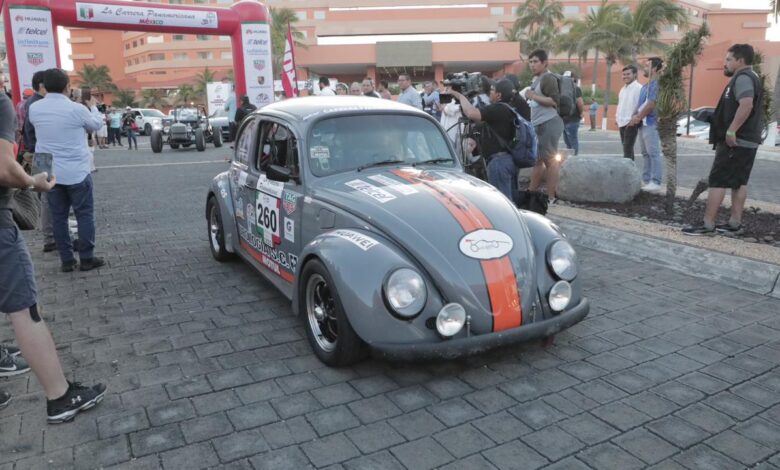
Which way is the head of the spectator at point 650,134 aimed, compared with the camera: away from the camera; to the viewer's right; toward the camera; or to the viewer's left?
to the viewer's left

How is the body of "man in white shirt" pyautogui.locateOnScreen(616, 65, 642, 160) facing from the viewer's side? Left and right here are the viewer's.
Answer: facing the viewer and to the left of the viewer

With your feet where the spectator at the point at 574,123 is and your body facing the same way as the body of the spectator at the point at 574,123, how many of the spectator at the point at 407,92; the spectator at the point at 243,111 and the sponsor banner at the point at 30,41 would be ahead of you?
3

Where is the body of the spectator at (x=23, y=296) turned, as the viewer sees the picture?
to the viewer's right

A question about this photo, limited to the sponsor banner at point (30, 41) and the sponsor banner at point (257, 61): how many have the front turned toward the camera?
2

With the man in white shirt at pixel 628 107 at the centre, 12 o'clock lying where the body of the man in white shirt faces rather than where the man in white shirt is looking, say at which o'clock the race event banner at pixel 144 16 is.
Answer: The race event banner is roughly at 2 o'clock from the man in white shirt.

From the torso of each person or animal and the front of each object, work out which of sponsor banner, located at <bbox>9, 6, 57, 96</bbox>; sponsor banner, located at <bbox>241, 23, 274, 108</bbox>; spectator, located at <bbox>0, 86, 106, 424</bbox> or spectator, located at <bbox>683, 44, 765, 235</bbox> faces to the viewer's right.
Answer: spectator, located at <bbox>0, 86, 106, 424</bbox>

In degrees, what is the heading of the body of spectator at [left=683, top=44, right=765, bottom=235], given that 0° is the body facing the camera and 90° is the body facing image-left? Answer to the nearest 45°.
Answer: approximately 90°

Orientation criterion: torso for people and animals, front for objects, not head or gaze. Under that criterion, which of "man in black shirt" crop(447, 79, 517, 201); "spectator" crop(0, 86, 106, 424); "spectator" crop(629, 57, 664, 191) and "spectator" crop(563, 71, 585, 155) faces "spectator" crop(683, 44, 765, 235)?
"spectator" crop(0, 86, 106, 424)

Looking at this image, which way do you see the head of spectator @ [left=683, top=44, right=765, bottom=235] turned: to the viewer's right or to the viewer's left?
to the viewer's left

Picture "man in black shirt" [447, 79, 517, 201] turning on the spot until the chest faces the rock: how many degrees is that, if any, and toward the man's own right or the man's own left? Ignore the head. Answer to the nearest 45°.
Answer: approximately 135° to the man's own right

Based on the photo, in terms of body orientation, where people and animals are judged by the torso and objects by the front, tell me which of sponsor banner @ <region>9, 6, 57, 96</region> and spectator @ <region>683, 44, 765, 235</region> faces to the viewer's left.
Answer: the spectator

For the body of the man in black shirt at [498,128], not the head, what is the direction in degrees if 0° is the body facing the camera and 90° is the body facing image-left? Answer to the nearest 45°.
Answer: approximately 90°
